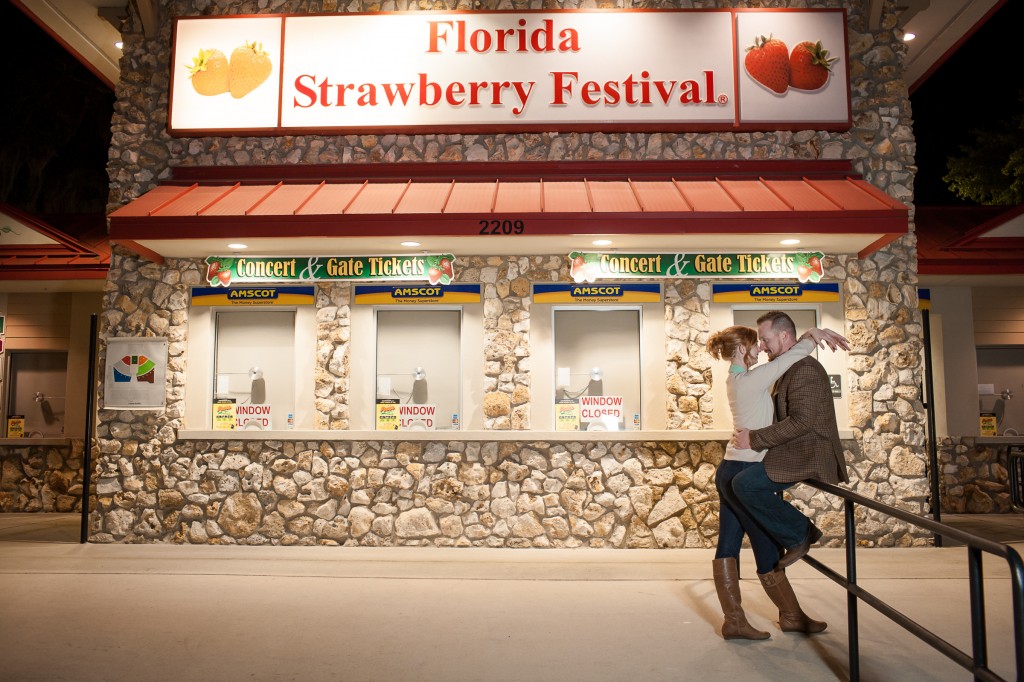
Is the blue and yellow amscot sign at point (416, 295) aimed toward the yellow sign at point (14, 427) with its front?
no

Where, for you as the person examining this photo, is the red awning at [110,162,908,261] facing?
facing the viewer

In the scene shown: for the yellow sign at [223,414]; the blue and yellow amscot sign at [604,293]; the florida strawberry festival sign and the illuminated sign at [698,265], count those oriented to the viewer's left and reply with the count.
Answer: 0

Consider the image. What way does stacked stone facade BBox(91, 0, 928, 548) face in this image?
toward the camera

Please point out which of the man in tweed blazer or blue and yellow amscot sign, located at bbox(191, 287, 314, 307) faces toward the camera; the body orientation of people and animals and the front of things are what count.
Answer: the blue and yellow amscot sign

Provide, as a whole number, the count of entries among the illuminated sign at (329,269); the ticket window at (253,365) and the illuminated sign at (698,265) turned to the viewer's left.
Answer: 0

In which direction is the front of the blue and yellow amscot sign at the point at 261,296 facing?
toward the camera

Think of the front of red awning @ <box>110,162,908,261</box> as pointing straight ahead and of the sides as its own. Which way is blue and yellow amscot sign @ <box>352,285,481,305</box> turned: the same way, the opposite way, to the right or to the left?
the same way

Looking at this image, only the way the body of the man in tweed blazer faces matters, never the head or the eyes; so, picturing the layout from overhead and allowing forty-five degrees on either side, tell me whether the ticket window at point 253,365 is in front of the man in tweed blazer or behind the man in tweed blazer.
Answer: in front

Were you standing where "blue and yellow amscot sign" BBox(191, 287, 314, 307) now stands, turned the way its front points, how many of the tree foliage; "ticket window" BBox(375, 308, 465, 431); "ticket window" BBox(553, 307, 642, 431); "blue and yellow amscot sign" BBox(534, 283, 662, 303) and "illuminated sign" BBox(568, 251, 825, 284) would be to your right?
0

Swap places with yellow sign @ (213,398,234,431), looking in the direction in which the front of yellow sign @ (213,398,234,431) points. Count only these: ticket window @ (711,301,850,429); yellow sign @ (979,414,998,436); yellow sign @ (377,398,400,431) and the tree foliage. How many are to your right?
0

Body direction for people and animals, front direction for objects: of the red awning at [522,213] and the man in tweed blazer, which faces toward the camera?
the red awning

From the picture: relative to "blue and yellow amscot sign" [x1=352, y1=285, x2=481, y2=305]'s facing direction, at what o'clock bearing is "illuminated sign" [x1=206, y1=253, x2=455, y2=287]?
"illuminated sign" [x1=206, y1=253, x2=455, y2=287] is roughly at 3 o'clock from "blue and yellow amscot sign" [x1=352, y1=285, x2=481, y2=305].

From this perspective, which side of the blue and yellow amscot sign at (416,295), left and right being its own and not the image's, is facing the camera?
front

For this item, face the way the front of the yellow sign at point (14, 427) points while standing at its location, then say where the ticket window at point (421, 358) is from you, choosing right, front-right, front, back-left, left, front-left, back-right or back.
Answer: front-left

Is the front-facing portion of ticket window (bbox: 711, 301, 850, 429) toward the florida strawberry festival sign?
no
